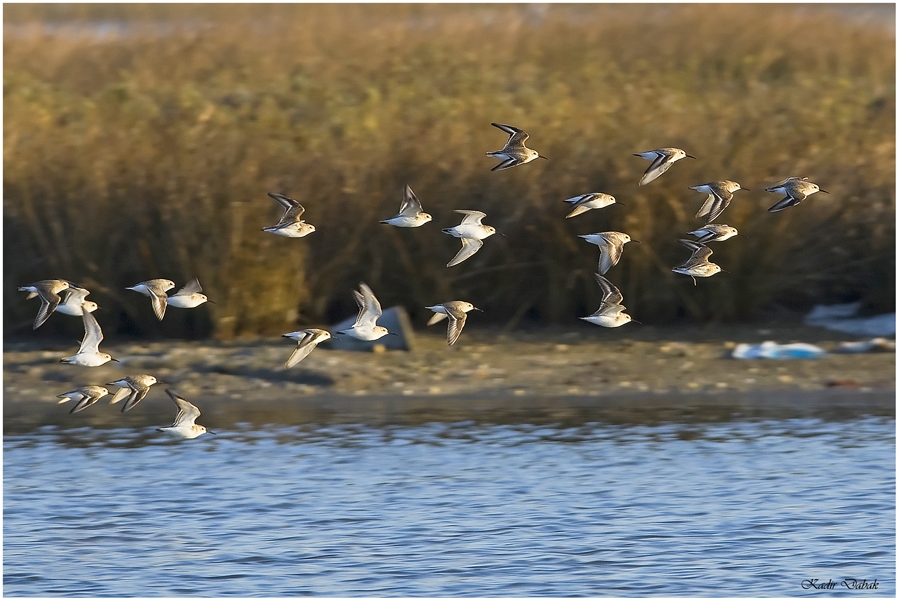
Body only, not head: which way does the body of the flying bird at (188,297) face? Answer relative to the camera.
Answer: to the viewer's right

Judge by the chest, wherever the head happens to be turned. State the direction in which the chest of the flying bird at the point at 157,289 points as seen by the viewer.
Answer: to the viewer's right

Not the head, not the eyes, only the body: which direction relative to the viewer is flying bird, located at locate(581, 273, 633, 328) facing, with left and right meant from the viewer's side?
facing to the right of the viewer

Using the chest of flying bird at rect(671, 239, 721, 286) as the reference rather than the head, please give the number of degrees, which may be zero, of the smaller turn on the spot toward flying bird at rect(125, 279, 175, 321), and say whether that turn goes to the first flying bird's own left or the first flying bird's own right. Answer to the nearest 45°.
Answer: approximately 180°

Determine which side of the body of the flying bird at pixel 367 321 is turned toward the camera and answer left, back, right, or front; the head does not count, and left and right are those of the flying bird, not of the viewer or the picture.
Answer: right

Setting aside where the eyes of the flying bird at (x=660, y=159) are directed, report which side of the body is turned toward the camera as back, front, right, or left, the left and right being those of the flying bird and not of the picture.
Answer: right

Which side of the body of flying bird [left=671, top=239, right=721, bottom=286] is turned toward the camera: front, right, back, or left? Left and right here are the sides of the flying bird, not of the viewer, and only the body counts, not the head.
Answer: right

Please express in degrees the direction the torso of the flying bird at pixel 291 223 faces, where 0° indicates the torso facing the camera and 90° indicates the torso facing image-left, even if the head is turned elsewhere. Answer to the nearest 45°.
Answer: approximately 270°

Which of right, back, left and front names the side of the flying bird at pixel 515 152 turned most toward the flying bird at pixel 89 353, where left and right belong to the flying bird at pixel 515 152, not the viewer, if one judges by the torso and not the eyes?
back

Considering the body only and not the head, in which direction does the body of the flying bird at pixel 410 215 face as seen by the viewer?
to the viewer's right

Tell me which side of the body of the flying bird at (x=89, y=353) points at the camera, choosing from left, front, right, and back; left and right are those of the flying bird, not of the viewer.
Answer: right

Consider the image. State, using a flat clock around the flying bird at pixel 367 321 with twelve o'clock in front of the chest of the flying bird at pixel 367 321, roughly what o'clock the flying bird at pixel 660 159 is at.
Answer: the flying bird at pixel 660 159 is roughly at 12 o'clock from the flying bird at pixel 367 321.
